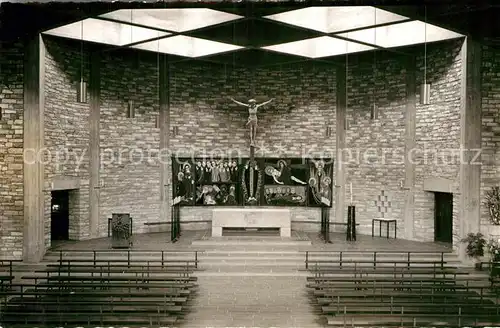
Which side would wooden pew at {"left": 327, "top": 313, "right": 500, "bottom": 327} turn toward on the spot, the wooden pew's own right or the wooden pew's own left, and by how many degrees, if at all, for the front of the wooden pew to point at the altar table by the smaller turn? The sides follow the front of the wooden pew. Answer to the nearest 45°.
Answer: approximately 45° to the wooden pew's own left

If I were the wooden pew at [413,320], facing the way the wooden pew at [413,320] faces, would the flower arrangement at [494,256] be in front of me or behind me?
in front

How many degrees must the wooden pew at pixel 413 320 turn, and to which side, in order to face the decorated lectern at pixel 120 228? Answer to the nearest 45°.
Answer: approximately 45° to its left

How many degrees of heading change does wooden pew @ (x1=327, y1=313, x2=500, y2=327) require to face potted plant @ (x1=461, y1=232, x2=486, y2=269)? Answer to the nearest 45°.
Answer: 0° — it already faces it

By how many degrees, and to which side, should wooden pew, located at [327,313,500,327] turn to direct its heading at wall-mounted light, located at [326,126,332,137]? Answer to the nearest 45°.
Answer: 0° — it already faces it

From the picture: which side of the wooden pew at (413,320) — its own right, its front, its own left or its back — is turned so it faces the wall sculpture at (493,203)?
front

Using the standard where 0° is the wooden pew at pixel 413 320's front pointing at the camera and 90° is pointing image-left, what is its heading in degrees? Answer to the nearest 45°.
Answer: approximately 180°

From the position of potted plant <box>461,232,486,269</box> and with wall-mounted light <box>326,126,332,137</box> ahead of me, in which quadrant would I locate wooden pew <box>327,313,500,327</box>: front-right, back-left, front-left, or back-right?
back-left
